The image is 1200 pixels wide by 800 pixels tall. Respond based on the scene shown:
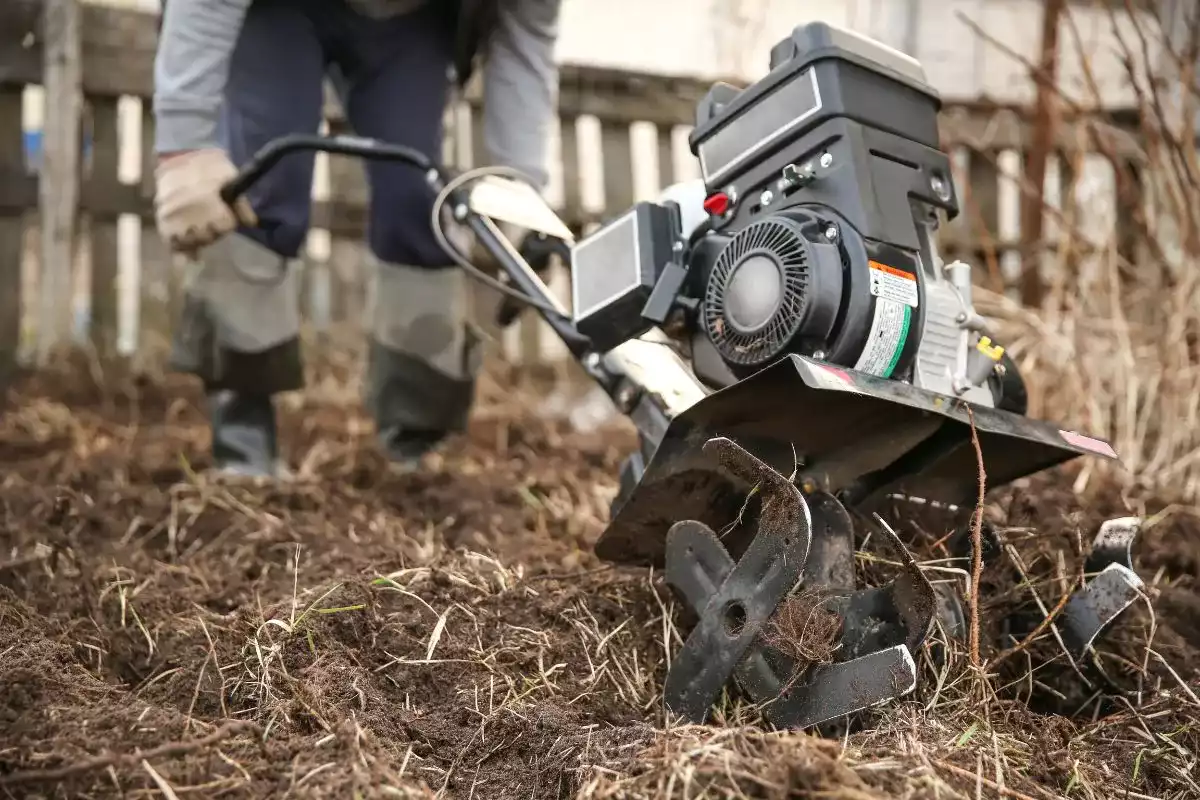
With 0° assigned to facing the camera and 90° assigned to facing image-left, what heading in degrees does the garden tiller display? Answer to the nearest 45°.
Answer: approximately 315°

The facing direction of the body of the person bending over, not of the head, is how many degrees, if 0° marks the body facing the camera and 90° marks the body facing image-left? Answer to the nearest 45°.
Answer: approximately 0°

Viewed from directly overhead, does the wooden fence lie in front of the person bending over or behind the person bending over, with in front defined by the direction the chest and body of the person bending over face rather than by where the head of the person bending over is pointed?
behind
